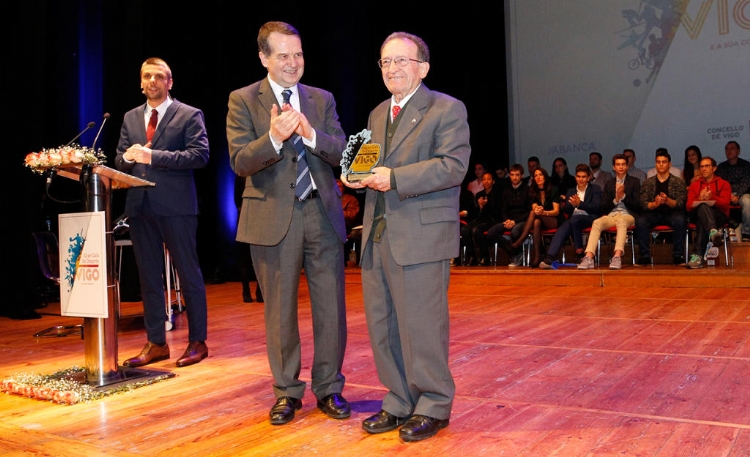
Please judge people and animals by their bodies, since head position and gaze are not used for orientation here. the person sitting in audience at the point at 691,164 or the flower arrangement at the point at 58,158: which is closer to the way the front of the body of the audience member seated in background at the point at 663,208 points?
the flower arrangement

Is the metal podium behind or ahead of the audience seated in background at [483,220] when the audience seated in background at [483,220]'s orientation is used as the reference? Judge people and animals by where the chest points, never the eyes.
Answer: ahead

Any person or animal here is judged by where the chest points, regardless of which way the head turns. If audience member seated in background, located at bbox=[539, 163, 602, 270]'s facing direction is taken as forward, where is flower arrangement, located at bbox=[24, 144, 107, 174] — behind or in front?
in front

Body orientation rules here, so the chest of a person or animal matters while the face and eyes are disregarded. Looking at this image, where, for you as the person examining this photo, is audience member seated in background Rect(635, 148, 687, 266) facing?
facing the viewer

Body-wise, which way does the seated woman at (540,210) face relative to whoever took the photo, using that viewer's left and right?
facing the viewer and to the left of the viewer

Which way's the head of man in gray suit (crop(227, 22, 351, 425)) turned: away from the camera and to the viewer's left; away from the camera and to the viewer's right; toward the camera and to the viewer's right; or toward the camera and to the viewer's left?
toward the camera and to the viewer's right

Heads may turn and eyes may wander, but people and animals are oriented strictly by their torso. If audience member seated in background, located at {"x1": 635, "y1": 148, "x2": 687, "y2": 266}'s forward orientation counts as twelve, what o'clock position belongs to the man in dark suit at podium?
The man in dark suit at podium is roughly at 1 o'clock from the audience member seated in background.

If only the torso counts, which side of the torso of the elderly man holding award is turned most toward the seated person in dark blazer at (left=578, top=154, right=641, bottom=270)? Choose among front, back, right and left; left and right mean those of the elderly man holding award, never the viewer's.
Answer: back

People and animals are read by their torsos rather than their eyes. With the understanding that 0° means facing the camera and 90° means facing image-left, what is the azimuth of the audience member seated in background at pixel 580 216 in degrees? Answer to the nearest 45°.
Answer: approximately 45°

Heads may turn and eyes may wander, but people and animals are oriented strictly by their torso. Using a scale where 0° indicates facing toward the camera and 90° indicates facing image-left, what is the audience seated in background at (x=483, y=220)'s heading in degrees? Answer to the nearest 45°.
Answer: approximately 45°

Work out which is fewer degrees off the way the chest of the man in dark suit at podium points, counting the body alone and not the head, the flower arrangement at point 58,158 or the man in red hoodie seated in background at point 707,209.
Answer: the flower arrangement

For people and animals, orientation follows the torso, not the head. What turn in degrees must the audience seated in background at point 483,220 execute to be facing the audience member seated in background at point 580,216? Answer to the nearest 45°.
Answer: approximately 90° to their left

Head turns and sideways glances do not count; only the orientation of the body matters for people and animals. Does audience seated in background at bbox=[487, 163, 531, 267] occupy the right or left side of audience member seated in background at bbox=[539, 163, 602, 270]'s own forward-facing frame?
on their right
